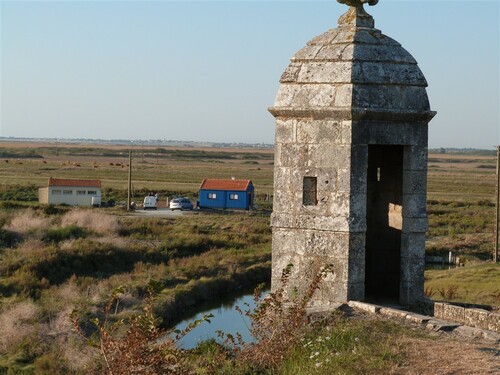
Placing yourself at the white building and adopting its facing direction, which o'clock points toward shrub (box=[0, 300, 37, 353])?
The shrub is roughly at 12 o'clock from the white building.

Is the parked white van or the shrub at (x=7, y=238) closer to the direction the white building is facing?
the shrub

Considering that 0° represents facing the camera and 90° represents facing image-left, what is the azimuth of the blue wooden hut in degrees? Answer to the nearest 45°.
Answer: approximately 0°

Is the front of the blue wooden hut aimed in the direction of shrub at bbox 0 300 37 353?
yes

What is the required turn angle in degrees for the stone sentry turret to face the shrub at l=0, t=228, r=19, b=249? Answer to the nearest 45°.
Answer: approximately 180°

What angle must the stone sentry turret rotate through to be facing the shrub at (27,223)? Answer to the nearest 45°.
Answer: approximately 180°

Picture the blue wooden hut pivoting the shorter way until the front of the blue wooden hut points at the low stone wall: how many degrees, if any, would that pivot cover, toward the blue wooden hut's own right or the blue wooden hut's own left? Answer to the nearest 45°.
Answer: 0° — it already faces it

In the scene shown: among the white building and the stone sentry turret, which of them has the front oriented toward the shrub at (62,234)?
the white building

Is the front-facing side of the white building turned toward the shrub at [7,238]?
yes

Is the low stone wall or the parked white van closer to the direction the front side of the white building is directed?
the low stone wall

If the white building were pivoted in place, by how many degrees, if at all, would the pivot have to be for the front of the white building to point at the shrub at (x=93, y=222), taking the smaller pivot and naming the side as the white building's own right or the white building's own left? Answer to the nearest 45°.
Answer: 0° — it already faces it
